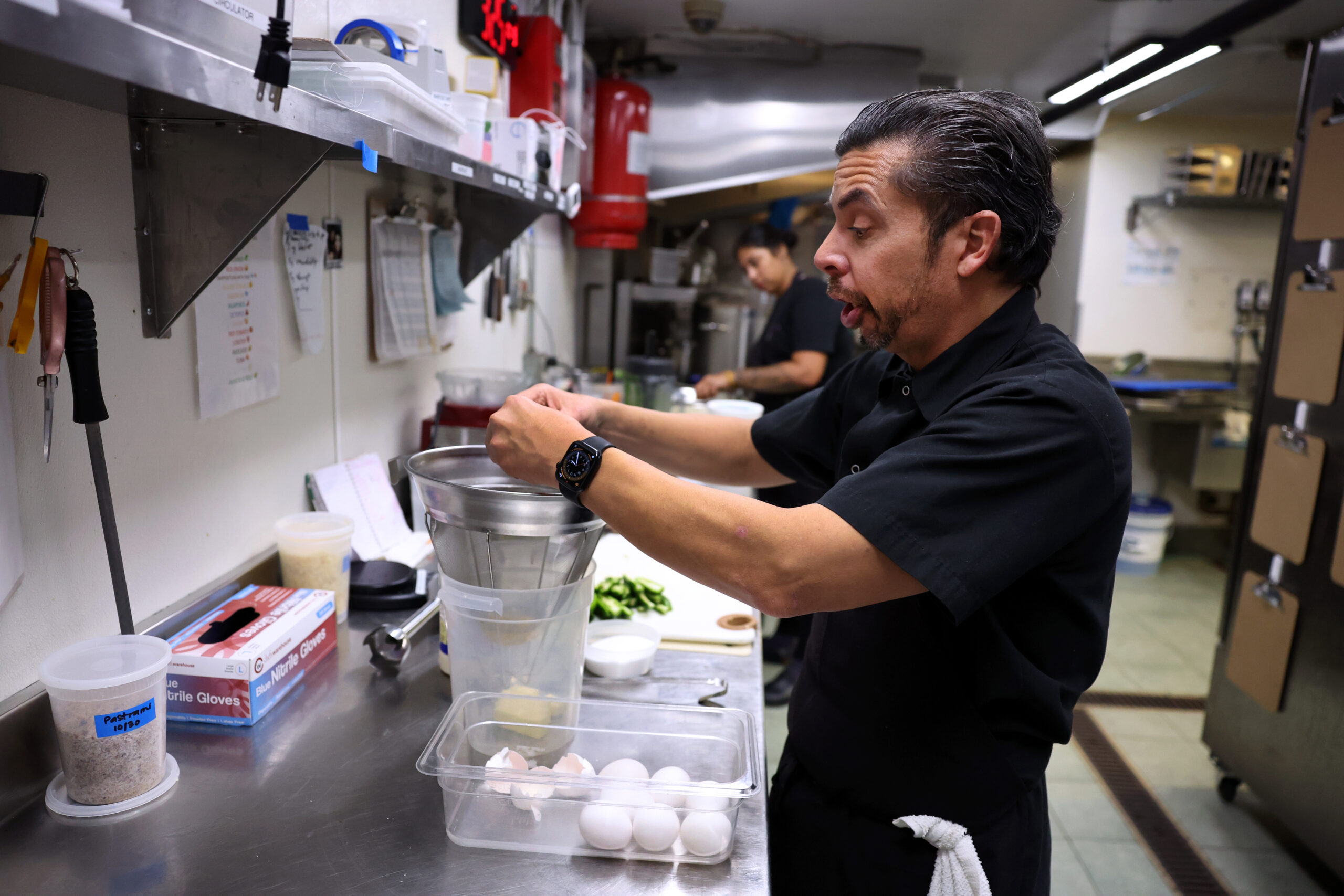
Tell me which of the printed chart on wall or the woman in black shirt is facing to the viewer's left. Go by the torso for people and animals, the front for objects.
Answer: the woman in black shirt

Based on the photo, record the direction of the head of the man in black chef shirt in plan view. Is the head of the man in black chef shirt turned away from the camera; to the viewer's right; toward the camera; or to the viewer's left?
to the viewer's left

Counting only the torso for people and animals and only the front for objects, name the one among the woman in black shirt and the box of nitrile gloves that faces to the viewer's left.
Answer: the woman in black shirt

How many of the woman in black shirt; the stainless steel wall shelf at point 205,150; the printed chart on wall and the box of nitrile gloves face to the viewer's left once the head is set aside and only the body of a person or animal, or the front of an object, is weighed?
1

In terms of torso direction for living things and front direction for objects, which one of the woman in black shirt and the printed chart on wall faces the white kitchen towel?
the printed chart on wall

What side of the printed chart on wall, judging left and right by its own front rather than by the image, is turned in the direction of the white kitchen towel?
front

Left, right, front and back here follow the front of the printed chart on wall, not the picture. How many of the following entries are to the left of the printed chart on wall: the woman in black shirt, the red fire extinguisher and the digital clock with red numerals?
3

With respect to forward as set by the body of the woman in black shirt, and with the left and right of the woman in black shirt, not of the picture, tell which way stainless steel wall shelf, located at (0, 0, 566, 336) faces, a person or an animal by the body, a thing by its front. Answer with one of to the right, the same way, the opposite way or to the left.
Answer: the opposite way

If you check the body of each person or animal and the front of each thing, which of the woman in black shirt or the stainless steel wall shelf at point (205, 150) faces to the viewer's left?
the woman in black shirt

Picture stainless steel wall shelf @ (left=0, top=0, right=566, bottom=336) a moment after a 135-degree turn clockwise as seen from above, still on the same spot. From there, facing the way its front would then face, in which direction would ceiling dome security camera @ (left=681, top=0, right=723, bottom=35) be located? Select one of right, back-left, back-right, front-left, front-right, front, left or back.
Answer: back-right

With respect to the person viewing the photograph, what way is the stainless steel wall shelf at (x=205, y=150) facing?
facing the viewer and to the right of the viewer
